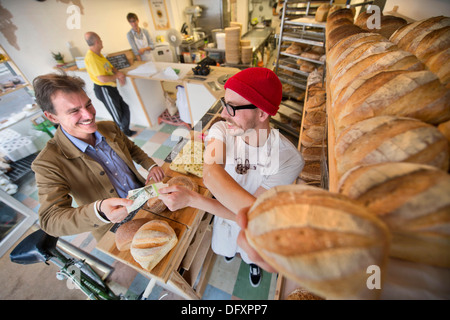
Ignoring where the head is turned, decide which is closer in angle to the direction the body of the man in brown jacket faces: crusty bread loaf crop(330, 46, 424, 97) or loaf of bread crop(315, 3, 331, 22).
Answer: the crusty bread loaf

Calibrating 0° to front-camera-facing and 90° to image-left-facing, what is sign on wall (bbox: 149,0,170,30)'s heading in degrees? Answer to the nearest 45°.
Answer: approximately 0°

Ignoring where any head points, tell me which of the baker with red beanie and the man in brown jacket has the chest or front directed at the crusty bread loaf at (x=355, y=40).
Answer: the man in brown jacket

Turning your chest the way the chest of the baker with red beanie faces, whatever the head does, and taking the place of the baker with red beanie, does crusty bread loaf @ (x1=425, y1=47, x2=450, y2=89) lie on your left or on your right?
on your left

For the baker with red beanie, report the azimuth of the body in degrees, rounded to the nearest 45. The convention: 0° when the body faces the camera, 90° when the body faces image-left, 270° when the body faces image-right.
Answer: approximately 45°

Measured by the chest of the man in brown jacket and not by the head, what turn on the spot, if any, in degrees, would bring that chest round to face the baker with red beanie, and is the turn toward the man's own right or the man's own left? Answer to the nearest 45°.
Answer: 0° — they already face them

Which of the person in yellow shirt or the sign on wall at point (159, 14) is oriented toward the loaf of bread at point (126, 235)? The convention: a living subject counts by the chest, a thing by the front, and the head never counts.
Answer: the sign on wall

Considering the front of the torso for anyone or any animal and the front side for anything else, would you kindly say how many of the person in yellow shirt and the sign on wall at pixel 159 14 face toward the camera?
1
